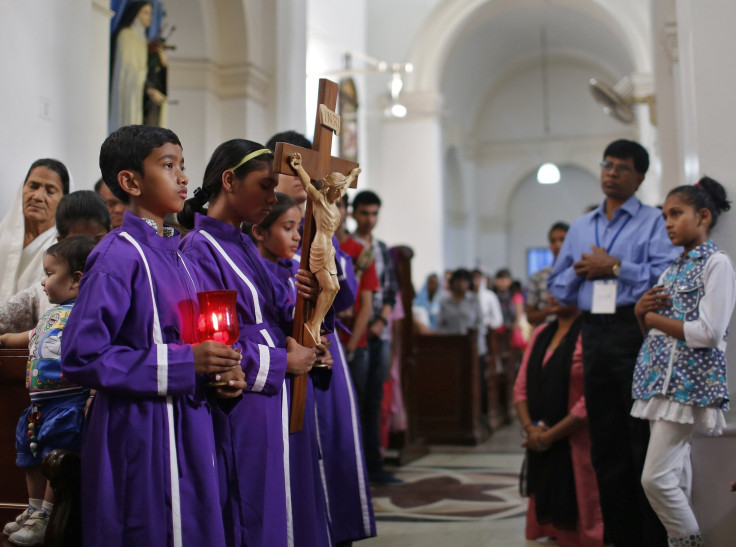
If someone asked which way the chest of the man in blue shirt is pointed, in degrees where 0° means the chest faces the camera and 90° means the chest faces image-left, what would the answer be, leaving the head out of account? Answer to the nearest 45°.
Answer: approximately 45°

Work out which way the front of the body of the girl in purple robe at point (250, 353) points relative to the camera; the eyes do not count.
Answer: to the viewer's right

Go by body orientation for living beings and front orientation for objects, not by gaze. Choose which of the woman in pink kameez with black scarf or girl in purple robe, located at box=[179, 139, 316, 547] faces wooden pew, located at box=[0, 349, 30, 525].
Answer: the woman in pink kameez with black scarf

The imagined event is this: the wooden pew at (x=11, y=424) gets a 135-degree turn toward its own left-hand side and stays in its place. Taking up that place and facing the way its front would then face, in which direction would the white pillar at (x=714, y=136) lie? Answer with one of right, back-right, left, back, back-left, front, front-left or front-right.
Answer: front-right

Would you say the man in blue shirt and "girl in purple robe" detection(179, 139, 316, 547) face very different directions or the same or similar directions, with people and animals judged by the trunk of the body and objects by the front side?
very different directions

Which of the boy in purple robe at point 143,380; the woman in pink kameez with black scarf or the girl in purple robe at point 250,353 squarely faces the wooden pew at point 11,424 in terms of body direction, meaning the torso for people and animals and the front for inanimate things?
the woman in pink kameez with black scarf

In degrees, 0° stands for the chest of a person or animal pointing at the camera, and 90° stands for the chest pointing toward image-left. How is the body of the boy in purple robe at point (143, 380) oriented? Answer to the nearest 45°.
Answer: approximately 270°

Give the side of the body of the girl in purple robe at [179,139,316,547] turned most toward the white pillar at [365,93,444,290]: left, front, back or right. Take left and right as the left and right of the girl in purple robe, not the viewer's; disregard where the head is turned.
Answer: left

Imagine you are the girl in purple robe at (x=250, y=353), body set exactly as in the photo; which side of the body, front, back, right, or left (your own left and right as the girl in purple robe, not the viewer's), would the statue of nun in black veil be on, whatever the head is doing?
left

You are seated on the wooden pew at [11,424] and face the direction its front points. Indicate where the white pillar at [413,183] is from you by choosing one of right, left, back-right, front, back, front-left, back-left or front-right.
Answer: back-left

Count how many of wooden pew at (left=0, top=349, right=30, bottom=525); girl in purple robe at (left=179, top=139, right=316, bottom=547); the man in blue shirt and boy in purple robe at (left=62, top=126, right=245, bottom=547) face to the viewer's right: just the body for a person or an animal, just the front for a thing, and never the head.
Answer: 2

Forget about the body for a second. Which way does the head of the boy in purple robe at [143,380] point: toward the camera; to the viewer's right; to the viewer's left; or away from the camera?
to the viewer's right
